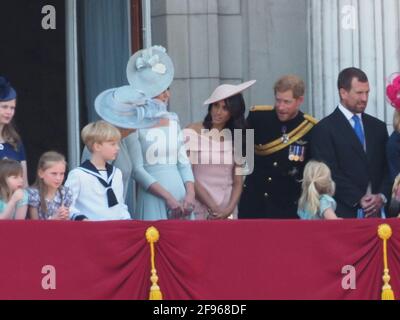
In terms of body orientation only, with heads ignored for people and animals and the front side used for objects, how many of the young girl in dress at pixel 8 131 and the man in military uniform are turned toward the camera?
2

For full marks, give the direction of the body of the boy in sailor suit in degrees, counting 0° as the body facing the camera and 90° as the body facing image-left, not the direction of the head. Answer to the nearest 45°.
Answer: approximately 315°

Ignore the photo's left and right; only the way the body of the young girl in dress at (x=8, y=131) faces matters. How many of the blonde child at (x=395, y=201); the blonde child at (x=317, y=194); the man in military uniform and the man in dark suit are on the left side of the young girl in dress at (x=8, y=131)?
4

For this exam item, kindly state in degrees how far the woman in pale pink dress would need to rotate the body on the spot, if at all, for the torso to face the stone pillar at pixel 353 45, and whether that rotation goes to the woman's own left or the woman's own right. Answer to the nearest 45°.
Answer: approximately 135° to the woman's own left

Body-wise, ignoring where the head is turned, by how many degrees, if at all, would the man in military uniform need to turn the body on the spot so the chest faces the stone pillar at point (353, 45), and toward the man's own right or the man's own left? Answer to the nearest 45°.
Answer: approximately 135° to the man's own left

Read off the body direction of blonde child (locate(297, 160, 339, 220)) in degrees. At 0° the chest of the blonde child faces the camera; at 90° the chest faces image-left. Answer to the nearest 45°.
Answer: approximately 225°

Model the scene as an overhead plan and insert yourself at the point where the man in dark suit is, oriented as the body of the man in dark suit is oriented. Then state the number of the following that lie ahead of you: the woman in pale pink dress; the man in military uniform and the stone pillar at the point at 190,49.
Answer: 0

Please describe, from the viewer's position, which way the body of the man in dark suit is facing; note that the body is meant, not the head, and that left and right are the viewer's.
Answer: facing the viewer and to the right of the viewer

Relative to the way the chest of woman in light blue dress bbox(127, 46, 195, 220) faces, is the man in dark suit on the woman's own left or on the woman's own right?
on the woman's own left

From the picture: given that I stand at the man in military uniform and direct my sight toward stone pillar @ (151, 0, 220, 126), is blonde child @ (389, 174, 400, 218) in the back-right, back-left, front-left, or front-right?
back-right

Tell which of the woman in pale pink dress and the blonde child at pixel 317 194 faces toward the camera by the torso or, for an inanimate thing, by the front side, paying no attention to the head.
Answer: the woman in pale pink dress

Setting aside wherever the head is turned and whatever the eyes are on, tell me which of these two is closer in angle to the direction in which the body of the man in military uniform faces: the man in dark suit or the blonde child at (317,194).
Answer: the blonde child

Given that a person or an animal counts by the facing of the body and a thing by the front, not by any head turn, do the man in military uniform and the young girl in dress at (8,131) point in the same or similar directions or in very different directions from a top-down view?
same or similar directions

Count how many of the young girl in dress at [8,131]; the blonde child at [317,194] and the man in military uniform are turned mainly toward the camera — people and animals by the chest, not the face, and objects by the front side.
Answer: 2

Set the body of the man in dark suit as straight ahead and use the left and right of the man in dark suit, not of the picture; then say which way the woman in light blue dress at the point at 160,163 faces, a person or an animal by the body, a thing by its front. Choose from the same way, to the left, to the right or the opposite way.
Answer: the same way

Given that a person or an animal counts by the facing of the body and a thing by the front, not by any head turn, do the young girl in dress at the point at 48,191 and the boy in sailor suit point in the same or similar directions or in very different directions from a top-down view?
same or similar directions

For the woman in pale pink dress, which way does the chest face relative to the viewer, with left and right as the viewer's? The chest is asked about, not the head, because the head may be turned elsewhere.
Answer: facing the viewer

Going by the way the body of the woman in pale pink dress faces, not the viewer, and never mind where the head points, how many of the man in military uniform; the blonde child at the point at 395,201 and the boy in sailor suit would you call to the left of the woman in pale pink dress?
2

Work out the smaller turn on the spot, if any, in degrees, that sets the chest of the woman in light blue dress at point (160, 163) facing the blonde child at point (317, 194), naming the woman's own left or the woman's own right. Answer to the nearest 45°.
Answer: approximately 45° to the woman's own left

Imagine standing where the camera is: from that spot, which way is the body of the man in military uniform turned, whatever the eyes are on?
toward the camera

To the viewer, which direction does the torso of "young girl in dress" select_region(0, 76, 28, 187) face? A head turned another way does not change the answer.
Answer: toward the camera
